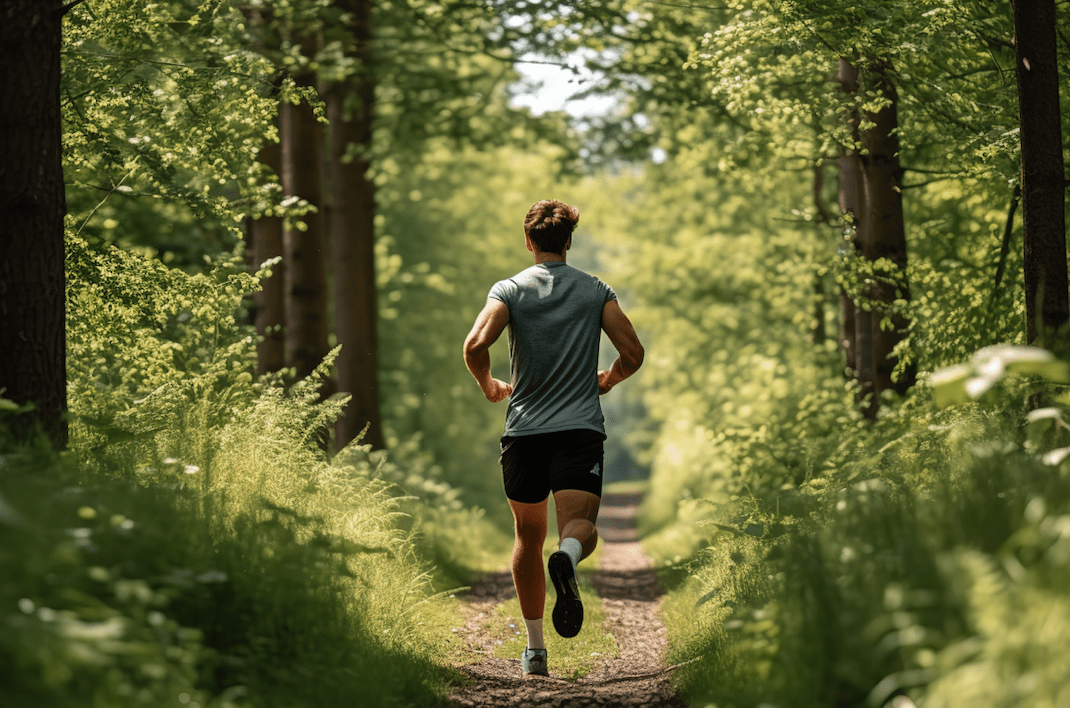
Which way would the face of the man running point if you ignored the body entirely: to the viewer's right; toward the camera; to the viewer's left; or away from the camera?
away from the camera

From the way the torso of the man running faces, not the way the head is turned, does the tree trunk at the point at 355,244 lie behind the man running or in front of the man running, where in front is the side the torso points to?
in front

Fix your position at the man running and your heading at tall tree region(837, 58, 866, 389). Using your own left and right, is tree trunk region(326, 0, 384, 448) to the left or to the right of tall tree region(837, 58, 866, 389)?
left

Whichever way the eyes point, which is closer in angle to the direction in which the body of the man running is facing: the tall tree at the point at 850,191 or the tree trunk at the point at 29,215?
the tall tree

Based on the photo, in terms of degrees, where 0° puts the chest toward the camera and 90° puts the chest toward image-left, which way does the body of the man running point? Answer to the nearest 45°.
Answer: approximately 180°
